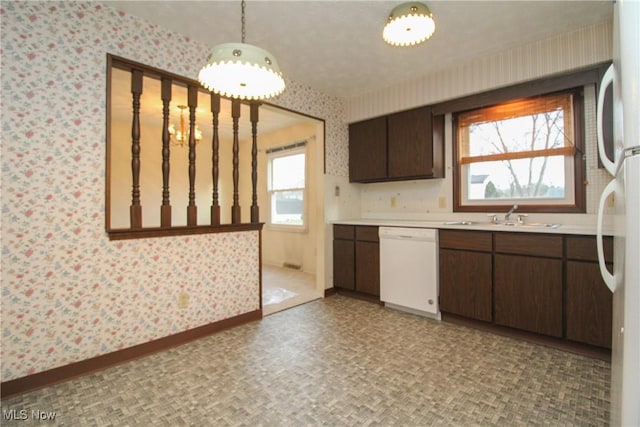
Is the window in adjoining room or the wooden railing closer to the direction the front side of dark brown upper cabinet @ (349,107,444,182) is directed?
the wooden railing

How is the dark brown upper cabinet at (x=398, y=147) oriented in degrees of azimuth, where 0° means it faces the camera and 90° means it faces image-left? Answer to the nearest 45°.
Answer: approximately 45°

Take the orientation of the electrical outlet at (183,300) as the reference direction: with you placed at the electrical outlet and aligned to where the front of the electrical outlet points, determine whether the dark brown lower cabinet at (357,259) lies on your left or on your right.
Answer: on your left

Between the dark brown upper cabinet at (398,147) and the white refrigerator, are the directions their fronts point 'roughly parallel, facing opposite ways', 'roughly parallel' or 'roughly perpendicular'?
roughly perpendicular

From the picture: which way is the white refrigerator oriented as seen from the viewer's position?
to the viewer's left

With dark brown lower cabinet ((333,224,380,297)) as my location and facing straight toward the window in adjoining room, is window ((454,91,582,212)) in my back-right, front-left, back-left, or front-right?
back-right

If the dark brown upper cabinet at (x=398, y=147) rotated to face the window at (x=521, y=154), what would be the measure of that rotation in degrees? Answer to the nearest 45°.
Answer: approximately 135° to its left

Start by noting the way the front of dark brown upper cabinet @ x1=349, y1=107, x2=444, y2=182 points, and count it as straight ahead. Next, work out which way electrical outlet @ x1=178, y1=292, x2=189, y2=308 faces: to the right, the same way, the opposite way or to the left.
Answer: to the left
